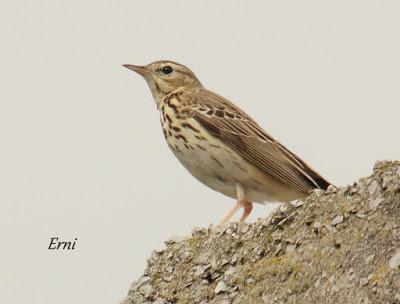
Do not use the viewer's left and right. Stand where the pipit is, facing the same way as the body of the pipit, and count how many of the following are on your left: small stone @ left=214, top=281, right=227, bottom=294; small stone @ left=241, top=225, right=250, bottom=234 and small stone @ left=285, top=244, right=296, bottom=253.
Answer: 3

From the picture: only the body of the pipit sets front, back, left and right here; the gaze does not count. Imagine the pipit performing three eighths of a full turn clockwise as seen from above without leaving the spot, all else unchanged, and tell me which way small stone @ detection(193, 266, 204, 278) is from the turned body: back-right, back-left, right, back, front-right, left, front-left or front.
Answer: back-right

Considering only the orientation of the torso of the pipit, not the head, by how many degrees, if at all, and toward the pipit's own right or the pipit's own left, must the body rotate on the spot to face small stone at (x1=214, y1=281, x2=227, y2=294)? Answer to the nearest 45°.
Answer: approximately 90° to the pipit's own left

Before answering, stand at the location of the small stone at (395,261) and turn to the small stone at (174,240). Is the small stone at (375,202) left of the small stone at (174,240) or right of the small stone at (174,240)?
right

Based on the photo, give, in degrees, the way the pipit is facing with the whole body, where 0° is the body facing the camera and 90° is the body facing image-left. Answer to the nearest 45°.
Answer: approximately 90°

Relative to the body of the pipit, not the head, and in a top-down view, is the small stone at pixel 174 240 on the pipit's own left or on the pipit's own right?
on the pipit's own left

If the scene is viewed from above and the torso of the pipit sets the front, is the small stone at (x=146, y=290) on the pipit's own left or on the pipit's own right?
on the pipit's own left

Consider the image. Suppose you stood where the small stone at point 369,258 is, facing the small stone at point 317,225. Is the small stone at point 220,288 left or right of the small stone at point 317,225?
left
